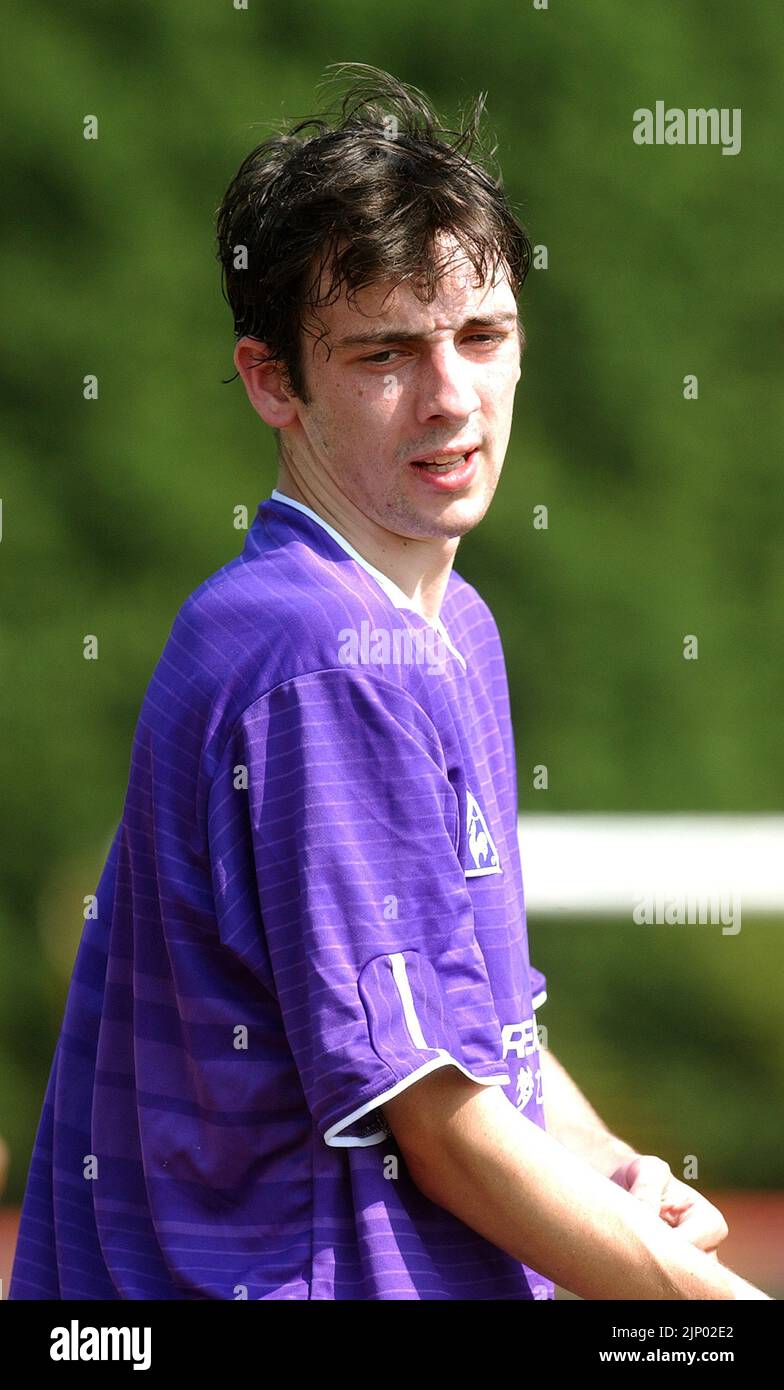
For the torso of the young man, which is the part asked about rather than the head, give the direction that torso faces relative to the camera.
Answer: to the viewer's right

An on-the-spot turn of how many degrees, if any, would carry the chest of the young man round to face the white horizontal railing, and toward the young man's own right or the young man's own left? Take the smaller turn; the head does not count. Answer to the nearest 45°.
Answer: approximately 90° to the young man's own left

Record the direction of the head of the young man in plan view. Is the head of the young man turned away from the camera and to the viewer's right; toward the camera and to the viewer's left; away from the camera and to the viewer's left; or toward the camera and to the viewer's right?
toward the camera and to the viewer's right
